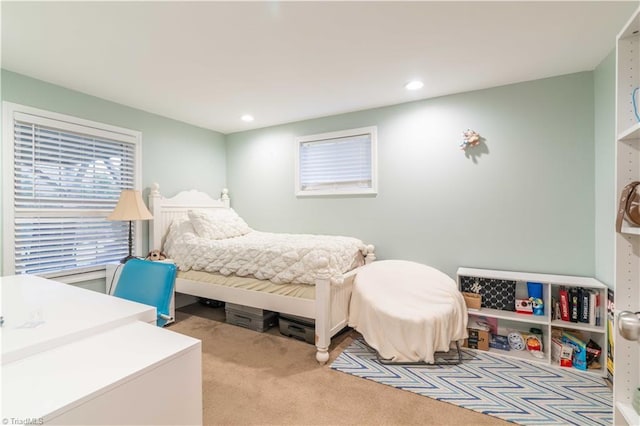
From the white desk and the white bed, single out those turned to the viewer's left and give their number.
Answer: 0

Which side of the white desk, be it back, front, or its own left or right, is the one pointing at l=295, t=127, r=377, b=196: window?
front

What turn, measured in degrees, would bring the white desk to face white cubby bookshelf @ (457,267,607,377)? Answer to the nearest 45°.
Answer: approximately 45° to its right

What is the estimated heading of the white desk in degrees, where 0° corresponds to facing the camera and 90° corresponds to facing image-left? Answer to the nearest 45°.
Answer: approximately 315°

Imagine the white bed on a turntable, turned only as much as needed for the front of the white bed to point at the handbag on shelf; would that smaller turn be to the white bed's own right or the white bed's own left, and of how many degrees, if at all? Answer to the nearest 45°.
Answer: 0° — it already faces it

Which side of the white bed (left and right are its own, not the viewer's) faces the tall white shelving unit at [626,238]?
front

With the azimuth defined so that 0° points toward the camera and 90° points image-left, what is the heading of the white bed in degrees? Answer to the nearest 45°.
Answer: approximately 315°
